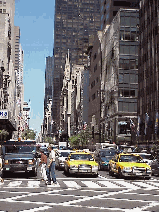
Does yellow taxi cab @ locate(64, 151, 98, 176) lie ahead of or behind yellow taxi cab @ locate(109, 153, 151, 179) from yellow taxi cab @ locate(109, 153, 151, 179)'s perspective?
behind

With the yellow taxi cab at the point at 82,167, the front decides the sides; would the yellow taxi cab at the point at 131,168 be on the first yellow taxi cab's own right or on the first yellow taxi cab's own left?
on the first yellow taxi cab's own left

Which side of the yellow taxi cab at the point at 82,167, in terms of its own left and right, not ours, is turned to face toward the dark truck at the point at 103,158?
back

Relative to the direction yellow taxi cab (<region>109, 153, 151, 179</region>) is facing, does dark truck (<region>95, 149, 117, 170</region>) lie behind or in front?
behind

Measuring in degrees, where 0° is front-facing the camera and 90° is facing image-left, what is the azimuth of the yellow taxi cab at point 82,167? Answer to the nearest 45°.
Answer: approximately 0°

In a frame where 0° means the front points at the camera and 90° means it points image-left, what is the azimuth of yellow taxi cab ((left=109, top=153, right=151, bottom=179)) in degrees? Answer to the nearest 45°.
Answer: approximately 315°

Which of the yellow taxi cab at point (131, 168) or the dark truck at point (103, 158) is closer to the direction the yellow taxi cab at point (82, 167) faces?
the yellow taxi cab
